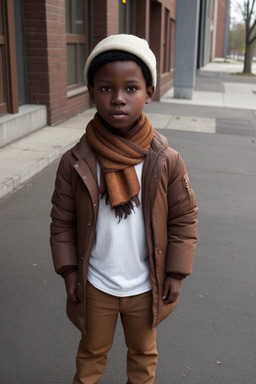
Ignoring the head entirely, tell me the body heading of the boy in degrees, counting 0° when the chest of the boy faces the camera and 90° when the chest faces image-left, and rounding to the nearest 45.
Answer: approximately 0°

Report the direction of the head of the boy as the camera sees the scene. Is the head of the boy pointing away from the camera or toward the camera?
toward the camera

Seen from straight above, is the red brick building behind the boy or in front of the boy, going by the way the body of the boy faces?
behind
